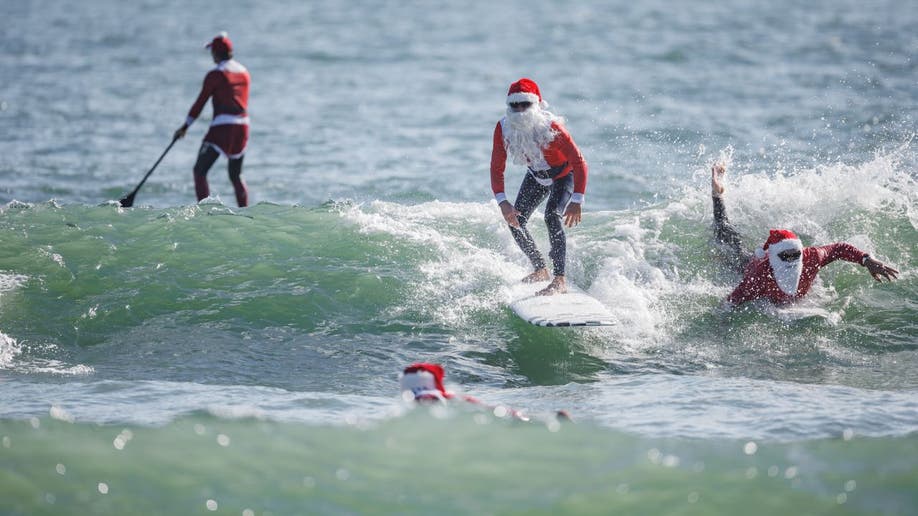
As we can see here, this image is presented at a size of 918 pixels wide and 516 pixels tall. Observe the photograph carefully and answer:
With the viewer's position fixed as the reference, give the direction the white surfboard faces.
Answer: facing the viewer and to the right of the viewer

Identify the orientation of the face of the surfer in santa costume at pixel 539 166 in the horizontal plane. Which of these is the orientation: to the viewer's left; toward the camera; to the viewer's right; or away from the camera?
toward the camera

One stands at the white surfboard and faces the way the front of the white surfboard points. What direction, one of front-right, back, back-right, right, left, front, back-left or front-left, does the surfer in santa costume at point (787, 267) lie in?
front-left

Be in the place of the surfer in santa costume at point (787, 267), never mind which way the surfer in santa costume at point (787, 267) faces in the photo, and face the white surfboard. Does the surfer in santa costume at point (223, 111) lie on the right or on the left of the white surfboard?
right

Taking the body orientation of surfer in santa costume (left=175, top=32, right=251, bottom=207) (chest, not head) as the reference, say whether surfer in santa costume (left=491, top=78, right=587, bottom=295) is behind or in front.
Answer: behind

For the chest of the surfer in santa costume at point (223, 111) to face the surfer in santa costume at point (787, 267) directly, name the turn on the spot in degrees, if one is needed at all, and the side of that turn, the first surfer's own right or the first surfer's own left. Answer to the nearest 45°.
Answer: approximately 180°

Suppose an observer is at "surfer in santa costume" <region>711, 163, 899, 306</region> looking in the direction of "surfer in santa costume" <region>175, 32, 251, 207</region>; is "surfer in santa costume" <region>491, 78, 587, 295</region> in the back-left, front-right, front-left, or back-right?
front-left

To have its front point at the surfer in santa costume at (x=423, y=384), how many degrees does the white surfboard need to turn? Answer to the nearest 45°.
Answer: approximately 45° to its right

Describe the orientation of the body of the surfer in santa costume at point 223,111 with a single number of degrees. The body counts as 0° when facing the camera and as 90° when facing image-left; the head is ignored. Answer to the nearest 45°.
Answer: approximately 135°

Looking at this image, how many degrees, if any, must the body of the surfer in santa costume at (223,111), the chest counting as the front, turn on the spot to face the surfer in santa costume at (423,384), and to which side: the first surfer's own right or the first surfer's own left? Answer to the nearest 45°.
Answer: approximately 135° to the first surfer's own left

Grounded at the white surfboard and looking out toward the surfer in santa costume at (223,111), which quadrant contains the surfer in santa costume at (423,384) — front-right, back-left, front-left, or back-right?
back-left

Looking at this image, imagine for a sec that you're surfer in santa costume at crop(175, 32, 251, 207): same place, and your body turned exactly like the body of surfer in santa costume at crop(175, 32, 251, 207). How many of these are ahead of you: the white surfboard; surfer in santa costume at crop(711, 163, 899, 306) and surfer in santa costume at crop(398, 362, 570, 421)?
0

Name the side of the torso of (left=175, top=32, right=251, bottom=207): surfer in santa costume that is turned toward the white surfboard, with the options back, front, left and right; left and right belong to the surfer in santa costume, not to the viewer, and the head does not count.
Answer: back

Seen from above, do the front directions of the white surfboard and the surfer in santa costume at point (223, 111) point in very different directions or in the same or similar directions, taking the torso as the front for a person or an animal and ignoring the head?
very different directions
